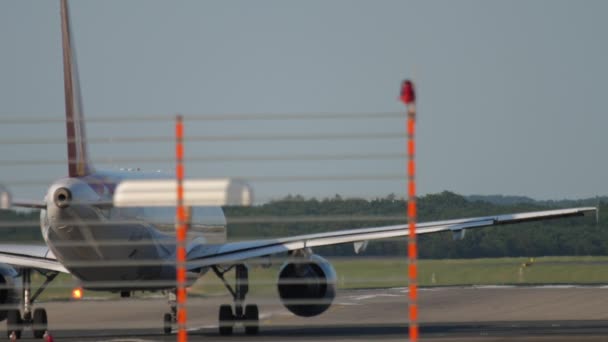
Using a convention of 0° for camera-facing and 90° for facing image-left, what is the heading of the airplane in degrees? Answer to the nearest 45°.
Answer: approximately 180°

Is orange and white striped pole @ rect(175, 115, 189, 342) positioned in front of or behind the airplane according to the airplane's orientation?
behind

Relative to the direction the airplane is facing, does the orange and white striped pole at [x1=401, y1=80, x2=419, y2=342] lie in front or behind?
behind
